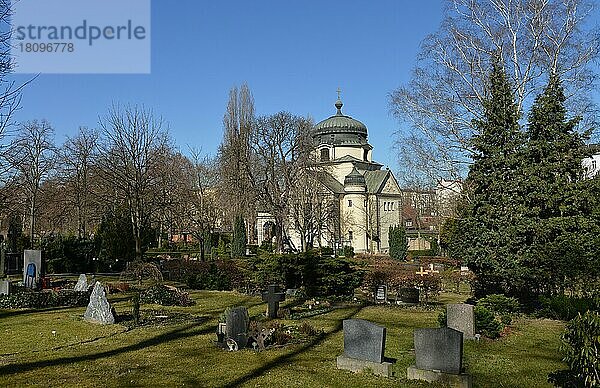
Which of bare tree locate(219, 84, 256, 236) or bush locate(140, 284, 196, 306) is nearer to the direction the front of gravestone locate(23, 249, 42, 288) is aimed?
the bush

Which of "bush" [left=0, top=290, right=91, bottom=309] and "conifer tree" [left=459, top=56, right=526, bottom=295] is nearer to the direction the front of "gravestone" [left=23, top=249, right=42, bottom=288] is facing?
the bush

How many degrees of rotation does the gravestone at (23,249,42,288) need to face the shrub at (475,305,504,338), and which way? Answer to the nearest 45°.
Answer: approximately 45° to its left

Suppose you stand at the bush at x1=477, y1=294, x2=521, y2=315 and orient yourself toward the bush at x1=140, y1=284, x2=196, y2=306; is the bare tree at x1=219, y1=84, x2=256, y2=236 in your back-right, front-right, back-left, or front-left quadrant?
front-right

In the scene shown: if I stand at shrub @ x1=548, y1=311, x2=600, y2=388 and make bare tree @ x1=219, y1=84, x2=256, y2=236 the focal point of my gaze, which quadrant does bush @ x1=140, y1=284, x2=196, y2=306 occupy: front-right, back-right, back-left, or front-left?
front-left

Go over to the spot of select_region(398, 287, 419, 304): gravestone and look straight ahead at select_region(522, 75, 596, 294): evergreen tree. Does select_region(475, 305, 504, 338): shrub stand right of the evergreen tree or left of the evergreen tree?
right

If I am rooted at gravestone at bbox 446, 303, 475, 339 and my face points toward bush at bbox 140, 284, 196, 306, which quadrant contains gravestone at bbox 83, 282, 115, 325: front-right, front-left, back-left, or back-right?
front-left

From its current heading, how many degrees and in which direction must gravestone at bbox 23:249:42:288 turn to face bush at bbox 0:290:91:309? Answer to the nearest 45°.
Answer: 0° — it already faces it

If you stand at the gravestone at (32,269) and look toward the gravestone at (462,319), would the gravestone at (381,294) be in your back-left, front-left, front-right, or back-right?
front-left

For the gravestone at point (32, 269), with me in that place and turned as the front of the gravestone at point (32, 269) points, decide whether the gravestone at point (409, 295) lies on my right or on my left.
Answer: on my left

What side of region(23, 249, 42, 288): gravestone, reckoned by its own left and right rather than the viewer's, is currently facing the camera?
front

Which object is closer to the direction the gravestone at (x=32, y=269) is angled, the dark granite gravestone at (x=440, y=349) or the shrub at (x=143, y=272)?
the dark granite gravestone

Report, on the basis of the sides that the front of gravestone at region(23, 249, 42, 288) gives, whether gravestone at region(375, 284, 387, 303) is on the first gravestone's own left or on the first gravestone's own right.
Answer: on the first gravestone's own left

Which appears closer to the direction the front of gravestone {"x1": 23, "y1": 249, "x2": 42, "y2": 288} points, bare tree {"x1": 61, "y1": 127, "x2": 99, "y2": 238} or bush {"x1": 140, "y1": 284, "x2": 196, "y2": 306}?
the bush

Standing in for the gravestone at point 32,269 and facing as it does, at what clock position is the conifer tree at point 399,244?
The conifer tree is roughly at 8 o'clock from the gravestone.

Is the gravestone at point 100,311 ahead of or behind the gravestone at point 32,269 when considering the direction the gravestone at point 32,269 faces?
ahead

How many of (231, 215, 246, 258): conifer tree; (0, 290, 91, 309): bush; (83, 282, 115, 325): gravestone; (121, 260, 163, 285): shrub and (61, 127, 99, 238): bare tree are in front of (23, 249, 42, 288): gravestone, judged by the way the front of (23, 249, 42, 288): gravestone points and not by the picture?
2

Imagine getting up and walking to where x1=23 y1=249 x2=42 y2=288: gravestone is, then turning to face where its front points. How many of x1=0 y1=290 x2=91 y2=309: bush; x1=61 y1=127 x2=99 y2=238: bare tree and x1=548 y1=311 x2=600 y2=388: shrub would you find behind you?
1

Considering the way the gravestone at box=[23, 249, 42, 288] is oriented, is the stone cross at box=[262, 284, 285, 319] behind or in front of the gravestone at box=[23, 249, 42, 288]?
in front
